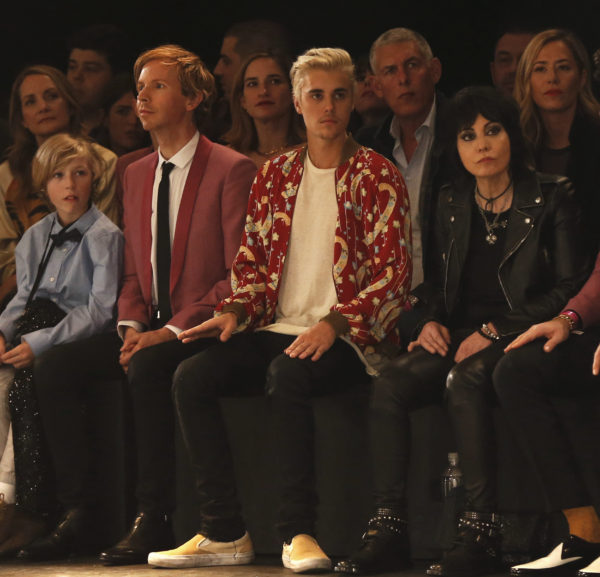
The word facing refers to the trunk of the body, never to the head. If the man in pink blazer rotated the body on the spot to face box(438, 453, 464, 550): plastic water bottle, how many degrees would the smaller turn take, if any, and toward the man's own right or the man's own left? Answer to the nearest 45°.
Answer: approximately 90° to the man's own left

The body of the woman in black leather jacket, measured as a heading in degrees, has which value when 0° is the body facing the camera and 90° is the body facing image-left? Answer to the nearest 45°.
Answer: approximately 45°

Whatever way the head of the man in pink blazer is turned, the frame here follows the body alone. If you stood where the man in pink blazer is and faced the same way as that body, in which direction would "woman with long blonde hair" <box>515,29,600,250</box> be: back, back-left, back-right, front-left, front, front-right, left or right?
back-left

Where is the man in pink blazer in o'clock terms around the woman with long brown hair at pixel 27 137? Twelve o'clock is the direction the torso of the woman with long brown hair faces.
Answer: The man in pink blazer is roughly at 11 o'clock from the woman with long brown hair.

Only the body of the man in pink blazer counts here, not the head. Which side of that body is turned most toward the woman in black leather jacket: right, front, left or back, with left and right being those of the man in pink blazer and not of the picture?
left

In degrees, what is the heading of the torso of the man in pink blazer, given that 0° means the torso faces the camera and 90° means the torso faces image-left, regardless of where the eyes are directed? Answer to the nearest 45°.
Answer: approximately 45°

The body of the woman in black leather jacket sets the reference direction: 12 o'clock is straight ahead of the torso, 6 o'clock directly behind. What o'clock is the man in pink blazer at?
The man in pink blazer is roughly at 2 o'clock from the woman in black leather jacket.

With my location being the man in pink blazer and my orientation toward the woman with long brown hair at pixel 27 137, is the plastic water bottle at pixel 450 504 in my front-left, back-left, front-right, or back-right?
back-right
